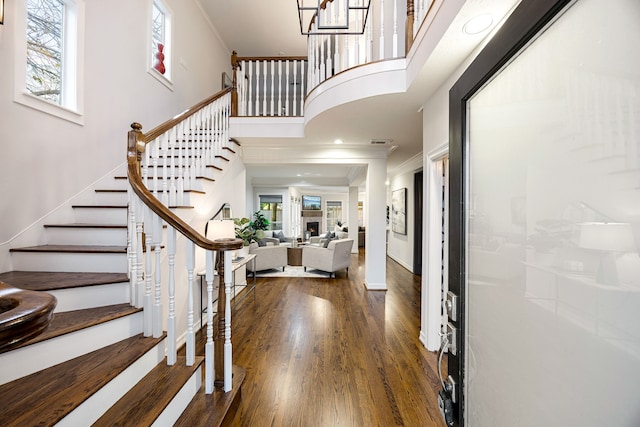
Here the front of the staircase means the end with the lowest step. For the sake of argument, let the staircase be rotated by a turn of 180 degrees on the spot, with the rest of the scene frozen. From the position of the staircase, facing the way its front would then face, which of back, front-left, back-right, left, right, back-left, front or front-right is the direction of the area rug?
right

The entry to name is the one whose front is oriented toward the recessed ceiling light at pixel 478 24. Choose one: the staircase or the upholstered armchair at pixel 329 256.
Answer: the staircase

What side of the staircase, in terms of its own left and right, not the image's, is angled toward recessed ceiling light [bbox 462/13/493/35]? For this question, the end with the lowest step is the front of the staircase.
front

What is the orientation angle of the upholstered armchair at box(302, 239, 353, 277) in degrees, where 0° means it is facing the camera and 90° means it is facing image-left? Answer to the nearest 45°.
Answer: approximately 135°

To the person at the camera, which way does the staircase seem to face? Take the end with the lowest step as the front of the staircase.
facing the viewer and to the right of the viewer

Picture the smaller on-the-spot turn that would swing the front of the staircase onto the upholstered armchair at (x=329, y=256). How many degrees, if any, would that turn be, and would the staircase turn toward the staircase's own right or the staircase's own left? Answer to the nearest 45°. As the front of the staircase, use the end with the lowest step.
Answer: approximately 90° to the staircase's own left

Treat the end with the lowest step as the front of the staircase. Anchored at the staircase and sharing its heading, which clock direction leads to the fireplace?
The fireplace is roughly at 9 o'clock from the staircase.
